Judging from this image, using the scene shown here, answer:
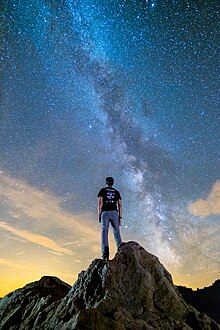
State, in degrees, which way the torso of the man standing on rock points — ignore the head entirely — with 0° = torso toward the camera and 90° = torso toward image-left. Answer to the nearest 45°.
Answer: approximately 180°
